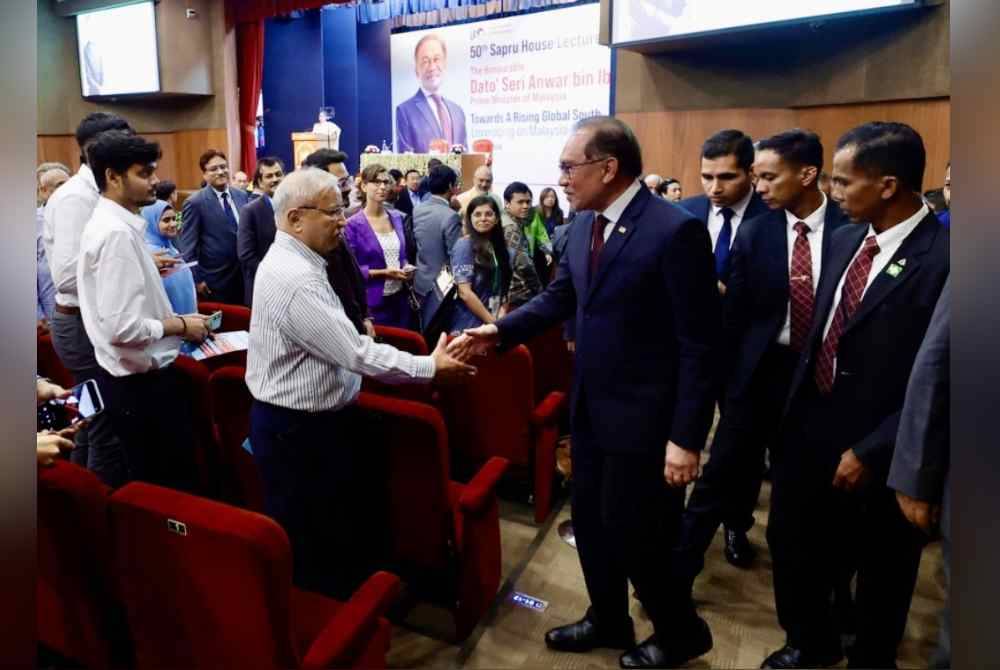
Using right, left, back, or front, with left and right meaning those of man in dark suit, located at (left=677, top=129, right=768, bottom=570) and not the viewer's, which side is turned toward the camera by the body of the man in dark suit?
front

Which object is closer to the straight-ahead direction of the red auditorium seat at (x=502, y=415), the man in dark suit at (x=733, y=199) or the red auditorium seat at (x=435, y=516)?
the man in dark suit

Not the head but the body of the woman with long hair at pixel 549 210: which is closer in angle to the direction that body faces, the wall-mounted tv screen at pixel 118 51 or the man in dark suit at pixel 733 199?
the man in dark suit

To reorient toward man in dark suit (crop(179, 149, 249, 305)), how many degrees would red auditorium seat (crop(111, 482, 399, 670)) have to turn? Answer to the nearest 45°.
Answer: approximately 45° to its left

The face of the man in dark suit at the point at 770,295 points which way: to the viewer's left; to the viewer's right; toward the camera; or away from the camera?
to the viewer's left

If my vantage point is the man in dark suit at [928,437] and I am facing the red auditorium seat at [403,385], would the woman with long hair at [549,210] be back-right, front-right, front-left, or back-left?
front-right

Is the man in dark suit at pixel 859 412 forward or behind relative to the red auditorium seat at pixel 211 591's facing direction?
forward

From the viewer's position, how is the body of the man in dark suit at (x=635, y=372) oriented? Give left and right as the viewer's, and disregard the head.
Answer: facing the viewer and to the left of the viewer

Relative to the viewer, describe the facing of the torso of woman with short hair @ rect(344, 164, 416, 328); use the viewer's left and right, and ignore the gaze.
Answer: facing the viewer and to the right of the viewer

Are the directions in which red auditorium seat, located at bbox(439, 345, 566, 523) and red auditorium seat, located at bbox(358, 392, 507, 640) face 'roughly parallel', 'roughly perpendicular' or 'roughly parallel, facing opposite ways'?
roughly parallel

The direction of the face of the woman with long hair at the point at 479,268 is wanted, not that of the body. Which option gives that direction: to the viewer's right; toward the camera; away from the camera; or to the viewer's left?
toward the camera

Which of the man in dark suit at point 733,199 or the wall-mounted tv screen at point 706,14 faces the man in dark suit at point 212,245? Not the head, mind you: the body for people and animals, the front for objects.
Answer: the wall-mounted tv screen
